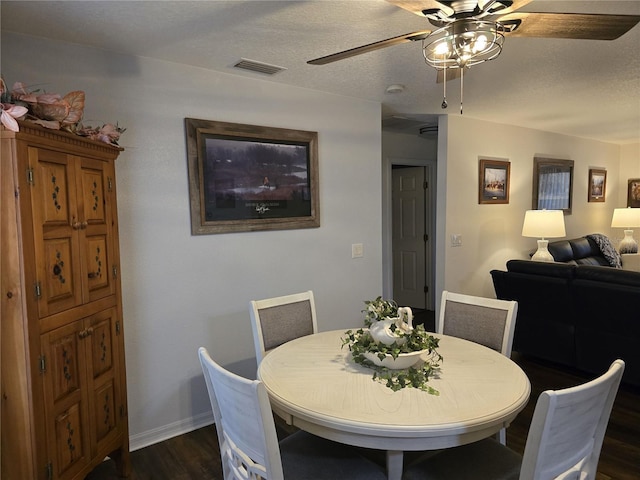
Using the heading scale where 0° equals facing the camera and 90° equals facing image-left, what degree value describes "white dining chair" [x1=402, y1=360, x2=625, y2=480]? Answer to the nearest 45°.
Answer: approximately 135°

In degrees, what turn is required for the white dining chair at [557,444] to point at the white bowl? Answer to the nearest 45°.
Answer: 0° — it already faces it

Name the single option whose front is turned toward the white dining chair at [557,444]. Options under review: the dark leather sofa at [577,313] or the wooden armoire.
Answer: the wooden armoire

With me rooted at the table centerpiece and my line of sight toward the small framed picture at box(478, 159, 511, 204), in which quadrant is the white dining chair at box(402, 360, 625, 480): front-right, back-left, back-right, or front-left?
back-right

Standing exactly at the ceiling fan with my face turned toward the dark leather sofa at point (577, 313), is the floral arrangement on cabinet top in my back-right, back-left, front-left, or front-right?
back-left

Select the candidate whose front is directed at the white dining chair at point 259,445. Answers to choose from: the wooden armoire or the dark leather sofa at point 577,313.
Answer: the wooden armoire

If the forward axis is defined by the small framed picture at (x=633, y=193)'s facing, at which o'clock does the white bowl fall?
The white bowl is roughly at 12 o'clock from the small framed picture.

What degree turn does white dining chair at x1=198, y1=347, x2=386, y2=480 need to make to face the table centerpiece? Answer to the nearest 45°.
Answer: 0° — it already faces it

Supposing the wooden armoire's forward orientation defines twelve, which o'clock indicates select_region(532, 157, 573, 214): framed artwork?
The framed artwork is roughly at 10 o'clock from the wooden armoire.

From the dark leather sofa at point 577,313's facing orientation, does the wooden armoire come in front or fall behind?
behind

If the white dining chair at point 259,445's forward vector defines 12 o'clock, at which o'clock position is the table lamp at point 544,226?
The table lamp is roughly at 12 o'clock from the white dining chair.

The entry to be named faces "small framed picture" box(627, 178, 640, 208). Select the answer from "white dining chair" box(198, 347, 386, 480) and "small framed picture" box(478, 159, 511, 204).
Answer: the white dining chair

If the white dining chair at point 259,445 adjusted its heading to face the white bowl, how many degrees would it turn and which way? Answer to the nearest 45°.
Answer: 0° — it already faces it
